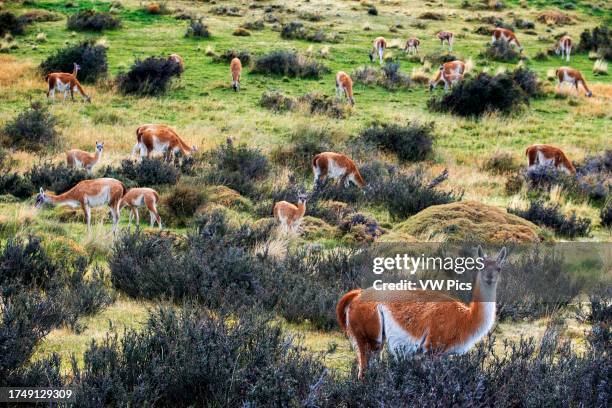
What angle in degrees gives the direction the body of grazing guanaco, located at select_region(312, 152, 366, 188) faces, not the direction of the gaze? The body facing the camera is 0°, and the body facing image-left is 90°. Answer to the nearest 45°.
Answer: approximately 270°

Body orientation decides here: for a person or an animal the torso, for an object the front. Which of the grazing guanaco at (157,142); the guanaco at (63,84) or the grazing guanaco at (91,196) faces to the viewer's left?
the grazing guanaco at (91,196)

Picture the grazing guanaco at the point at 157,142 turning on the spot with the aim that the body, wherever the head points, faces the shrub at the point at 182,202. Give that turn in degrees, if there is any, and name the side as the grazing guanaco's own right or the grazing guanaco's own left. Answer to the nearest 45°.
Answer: approximately 90° to the grazing guanaco's own right

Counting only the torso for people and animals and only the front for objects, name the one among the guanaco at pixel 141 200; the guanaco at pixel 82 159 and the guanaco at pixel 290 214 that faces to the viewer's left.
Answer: the guanaco at pixel 141 200

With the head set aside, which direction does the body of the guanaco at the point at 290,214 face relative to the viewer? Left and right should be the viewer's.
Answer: facing to the right of the viewer

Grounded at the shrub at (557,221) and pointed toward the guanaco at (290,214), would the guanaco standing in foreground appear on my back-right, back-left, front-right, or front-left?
front-left

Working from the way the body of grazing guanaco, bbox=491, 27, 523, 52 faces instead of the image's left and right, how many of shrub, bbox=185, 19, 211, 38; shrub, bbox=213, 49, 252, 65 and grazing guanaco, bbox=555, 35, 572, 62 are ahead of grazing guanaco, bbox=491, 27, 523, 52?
1

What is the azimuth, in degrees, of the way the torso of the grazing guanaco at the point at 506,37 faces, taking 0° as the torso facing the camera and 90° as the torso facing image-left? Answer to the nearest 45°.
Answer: approximately 270°

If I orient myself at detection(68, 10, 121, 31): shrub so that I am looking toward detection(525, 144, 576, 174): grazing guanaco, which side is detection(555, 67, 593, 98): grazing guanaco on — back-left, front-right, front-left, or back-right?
front-left

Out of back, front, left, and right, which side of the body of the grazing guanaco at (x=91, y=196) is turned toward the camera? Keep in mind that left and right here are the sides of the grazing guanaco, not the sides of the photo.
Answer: left

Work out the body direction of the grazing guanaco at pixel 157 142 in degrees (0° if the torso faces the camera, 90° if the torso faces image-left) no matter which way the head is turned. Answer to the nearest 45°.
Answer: approximately 270°

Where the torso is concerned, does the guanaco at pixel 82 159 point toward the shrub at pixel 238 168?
yes

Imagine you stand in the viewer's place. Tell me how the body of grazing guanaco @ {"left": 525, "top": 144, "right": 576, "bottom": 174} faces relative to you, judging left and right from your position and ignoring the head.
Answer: facing to the right of the viewer

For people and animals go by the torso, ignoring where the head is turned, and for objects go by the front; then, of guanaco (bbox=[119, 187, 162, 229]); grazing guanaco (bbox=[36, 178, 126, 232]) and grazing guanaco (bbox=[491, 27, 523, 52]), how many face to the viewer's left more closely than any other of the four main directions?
2

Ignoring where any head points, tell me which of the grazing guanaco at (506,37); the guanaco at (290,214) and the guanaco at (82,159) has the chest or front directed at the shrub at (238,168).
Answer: the guanaco at (82,159)

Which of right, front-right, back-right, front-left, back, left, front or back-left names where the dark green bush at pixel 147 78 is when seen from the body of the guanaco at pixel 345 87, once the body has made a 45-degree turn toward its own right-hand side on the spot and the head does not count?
right

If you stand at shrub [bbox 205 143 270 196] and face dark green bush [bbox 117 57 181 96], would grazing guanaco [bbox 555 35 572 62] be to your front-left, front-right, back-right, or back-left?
front-right

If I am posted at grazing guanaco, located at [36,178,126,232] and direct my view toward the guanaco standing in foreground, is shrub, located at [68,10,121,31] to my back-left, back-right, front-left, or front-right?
back-left
